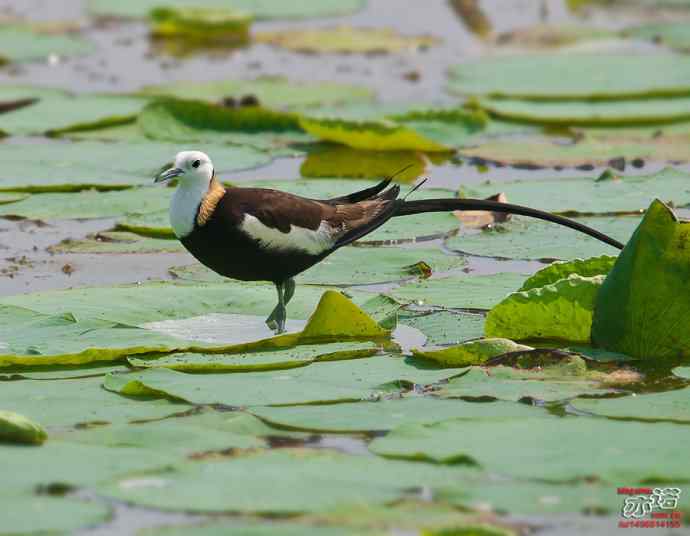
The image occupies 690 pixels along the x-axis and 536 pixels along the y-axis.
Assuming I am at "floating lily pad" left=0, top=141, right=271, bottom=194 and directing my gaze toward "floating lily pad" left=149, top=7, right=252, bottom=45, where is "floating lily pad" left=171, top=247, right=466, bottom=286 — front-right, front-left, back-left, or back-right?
back-right

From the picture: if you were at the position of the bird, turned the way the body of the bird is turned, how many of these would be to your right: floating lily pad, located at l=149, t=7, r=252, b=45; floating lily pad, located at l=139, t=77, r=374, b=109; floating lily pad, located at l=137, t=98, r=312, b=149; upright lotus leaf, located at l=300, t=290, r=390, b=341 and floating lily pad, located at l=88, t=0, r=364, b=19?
4

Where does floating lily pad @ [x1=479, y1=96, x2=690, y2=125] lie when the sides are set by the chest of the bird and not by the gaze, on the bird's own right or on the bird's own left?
on the bird's own right

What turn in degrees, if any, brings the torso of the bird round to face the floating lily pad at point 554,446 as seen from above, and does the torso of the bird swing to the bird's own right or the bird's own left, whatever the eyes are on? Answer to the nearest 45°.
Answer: approximately 135° to the bird's own left

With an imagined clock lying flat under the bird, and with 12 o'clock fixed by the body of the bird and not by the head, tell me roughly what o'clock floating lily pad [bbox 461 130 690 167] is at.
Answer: The floating lily pad is roughly at 4 o'clock from the bird.

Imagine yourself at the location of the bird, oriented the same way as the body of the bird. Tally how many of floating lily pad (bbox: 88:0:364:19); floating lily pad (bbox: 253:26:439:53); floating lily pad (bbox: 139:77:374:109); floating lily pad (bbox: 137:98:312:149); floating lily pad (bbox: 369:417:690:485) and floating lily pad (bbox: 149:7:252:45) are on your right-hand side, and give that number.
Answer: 5

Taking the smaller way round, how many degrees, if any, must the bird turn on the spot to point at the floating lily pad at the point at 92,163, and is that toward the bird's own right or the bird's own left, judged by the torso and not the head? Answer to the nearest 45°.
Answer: approximately 45° to the bird's own right

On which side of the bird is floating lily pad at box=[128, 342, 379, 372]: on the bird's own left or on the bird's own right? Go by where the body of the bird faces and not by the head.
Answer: on the bird's own left

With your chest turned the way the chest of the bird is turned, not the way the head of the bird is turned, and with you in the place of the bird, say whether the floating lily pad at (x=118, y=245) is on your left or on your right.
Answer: on your right

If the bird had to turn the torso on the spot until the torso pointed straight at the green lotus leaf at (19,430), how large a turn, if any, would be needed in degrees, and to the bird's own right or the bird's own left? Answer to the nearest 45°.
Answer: approximately 90° to the bird's own left

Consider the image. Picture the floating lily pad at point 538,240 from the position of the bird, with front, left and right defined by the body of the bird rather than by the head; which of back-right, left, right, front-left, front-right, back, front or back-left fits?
back-right

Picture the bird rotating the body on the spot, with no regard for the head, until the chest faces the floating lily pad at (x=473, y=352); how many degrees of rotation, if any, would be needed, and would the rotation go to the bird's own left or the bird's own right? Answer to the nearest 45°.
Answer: approximately 135° to the bird's own left

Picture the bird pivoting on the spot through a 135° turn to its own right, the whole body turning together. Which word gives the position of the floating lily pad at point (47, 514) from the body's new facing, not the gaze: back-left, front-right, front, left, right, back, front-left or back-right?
back-right

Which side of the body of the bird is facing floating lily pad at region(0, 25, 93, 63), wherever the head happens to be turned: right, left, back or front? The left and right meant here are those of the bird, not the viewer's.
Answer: right

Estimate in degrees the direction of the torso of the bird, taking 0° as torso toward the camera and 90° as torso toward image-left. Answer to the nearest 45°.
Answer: approximately 90°

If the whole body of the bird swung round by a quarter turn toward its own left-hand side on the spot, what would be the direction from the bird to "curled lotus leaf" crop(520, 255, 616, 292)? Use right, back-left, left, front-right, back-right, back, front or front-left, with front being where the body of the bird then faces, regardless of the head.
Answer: left
